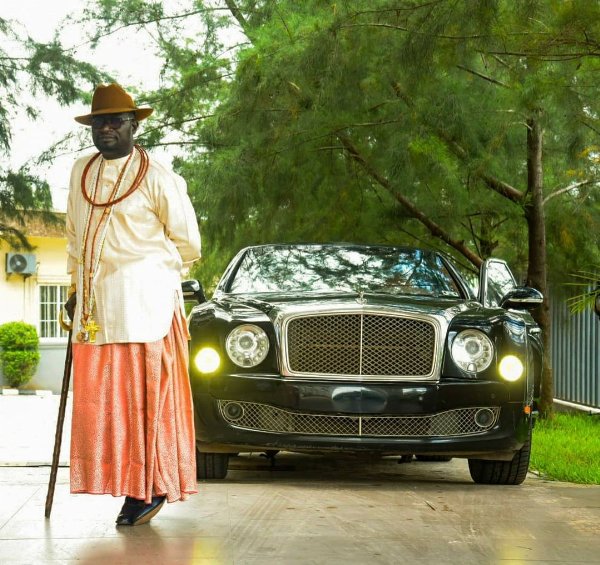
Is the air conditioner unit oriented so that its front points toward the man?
yes

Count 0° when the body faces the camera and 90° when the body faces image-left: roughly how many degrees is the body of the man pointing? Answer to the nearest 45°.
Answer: approximately 45°

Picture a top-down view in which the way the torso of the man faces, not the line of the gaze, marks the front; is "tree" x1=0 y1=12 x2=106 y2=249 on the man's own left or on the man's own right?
on the man's own right

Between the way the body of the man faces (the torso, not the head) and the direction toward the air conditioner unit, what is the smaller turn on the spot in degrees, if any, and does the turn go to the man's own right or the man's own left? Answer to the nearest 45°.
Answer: approximately 135° to the man's own right

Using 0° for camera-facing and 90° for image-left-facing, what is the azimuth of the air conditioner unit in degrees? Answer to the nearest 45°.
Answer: approximately 0°

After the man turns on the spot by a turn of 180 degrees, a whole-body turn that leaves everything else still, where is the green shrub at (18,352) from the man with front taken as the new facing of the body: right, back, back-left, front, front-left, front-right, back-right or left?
front-left

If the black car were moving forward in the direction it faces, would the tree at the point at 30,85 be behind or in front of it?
behind

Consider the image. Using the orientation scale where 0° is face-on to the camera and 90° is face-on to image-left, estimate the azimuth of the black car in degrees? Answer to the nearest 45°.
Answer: approximately 0°
